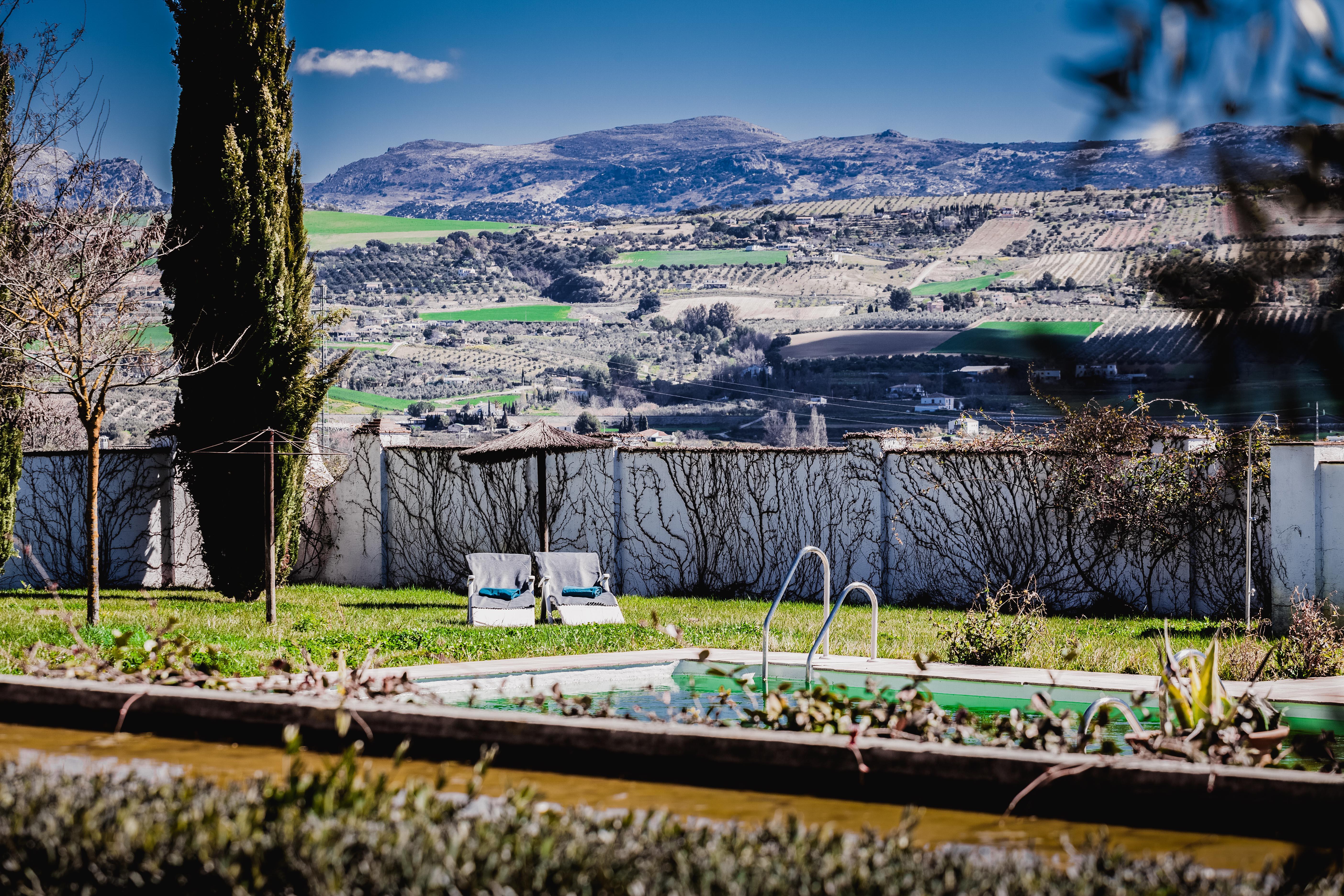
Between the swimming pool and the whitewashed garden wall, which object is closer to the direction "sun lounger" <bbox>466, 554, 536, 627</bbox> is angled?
the swimming pool

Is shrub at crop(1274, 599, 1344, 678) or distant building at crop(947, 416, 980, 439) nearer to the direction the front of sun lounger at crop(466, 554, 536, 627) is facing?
the shrub

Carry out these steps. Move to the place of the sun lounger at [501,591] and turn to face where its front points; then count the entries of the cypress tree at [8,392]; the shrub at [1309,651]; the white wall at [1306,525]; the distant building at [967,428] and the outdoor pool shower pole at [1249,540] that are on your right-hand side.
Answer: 1

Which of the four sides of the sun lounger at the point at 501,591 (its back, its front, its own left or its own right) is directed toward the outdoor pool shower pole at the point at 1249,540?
left

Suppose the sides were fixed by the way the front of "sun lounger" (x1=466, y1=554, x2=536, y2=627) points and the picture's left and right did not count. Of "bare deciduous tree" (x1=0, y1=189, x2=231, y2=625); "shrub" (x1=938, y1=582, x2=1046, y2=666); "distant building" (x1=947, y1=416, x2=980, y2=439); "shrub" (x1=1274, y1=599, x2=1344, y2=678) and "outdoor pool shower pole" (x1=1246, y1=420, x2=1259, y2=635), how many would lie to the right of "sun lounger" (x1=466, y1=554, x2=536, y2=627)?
1

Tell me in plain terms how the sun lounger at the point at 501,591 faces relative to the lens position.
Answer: facing the viewer

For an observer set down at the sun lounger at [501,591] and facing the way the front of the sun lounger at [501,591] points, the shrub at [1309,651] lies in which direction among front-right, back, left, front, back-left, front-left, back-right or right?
front-left

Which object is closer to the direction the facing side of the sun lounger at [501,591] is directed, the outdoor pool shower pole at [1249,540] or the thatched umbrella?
the outdoor pool shower pole

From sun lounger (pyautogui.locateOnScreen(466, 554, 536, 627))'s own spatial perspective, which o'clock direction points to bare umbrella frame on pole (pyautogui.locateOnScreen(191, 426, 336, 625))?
The bare umbrella frame on pole is roughly at 4 o'clock from the sun lounger.

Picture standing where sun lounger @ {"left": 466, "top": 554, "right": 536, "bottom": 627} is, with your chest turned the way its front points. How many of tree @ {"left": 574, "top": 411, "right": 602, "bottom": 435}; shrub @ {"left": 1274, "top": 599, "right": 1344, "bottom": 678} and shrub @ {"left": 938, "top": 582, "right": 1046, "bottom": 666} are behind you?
1

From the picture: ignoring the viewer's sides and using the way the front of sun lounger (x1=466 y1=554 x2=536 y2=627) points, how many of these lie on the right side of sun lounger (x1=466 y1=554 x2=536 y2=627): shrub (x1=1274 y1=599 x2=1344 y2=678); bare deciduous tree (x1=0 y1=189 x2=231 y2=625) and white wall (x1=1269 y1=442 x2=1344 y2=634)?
1

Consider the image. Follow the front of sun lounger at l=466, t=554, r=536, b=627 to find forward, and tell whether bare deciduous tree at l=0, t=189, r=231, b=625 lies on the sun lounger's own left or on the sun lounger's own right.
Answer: on the sun lounger's own right
